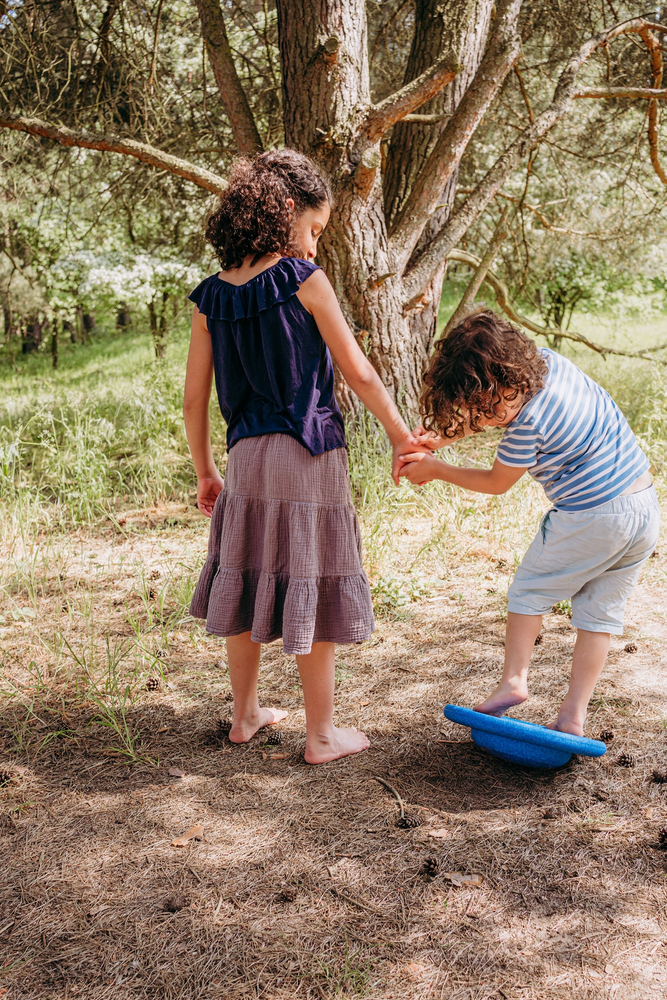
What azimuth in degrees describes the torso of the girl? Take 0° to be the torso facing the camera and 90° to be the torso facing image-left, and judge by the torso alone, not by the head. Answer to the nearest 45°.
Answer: approximately 225°

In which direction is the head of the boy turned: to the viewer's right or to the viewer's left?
to the viewer's left

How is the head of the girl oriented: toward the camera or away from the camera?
away from the camera

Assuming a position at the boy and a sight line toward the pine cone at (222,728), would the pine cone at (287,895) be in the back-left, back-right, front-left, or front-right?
front-left

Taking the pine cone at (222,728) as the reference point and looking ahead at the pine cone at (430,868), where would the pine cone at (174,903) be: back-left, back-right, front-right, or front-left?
front-right

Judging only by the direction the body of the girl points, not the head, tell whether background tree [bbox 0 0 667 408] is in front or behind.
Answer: in front

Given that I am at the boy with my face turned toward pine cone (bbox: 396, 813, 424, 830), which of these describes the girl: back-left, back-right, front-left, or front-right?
front-right

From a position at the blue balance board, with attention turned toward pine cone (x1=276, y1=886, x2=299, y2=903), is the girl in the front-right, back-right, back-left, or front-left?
front-right
